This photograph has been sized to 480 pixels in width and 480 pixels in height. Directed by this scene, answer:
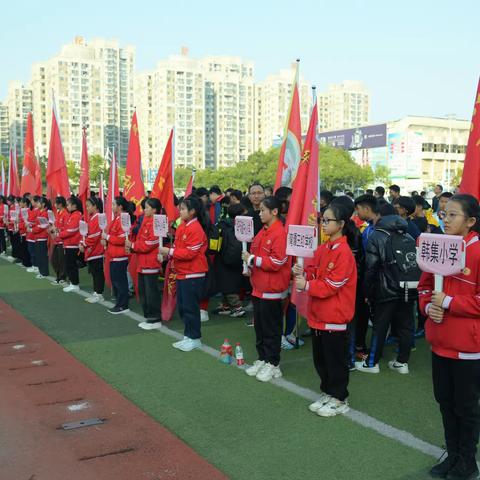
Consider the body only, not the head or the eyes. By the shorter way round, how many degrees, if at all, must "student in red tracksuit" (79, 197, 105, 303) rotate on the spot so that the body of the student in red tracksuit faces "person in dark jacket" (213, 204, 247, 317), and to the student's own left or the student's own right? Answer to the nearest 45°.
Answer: approximately 135° to the student's own left

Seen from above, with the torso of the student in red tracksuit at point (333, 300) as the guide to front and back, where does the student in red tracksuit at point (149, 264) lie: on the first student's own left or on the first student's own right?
on the first student's own right

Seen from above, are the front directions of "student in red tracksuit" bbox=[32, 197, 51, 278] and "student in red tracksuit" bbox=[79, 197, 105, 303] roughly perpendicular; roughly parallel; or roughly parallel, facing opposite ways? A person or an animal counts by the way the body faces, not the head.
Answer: roughly parallel

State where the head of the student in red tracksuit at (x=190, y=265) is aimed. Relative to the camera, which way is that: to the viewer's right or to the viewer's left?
to the viewer's left

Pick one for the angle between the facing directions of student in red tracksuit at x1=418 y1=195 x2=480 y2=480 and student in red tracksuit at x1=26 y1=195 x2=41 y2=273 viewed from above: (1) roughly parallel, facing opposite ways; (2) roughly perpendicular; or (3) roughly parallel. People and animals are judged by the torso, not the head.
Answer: roughly parallel

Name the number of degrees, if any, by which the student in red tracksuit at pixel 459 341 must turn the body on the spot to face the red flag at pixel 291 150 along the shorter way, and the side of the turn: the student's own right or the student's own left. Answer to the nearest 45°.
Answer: approximately 90° to the student's own right

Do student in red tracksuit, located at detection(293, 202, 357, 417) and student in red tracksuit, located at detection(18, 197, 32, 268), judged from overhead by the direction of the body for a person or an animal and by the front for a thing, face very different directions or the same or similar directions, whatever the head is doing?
same or similar directions
